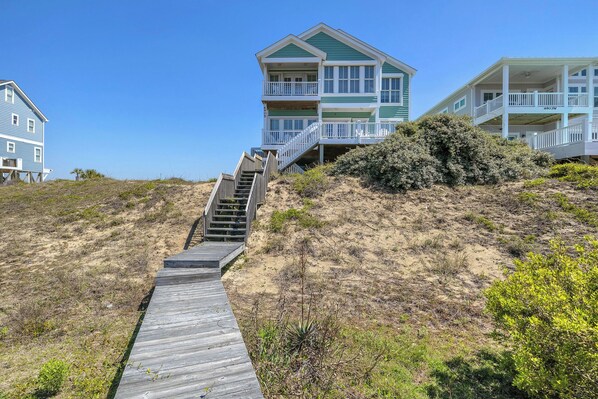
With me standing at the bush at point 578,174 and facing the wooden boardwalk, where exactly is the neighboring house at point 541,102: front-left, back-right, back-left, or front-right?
back-right

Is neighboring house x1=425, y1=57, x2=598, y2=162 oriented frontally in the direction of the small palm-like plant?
yes

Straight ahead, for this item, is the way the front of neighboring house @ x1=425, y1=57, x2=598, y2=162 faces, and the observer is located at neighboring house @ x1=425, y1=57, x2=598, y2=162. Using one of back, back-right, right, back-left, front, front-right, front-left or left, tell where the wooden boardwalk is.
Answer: front

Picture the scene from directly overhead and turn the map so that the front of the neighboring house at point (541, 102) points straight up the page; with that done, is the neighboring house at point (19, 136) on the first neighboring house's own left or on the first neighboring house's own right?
on the first neighboring house's own right

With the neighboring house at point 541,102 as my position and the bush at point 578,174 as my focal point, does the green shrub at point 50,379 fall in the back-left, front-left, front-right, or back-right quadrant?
front-right

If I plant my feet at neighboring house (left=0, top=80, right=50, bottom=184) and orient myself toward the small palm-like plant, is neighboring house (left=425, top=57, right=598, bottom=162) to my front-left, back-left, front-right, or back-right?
front-left

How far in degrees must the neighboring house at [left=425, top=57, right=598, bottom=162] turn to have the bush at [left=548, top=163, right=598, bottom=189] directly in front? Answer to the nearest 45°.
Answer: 0° — it already faces it

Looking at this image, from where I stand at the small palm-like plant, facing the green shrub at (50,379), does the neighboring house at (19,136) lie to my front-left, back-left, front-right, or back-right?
front-right

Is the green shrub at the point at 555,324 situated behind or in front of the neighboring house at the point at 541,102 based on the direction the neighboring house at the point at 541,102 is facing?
in front

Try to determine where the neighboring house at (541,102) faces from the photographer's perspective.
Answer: facing the viewer
